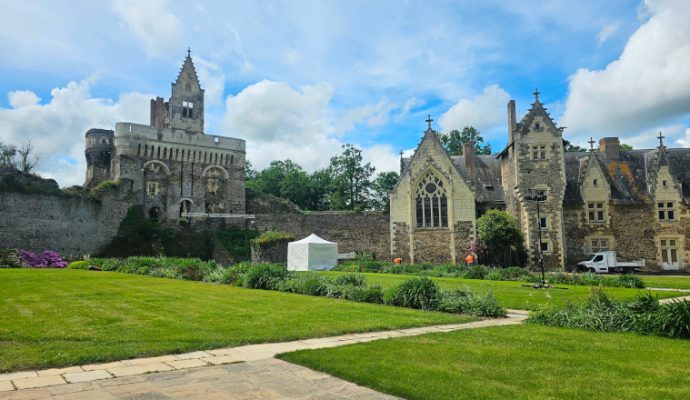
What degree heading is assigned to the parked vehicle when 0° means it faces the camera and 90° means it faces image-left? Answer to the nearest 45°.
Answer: approximately 90°

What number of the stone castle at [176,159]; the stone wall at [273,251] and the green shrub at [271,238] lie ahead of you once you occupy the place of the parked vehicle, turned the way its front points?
3

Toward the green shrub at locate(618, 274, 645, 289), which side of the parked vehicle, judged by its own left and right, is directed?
left

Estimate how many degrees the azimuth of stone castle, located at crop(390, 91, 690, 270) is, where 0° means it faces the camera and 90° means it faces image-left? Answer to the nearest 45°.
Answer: approximately 0°

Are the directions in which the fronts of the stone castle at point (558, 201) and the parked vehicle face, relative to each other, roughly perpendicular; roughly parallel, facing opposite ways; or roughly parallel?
roughly perpendicular

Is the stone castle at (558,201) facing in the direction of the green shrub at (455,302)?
yes

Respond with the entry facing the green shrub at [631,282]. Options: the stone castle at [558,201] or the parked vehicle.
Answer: the stone castle
